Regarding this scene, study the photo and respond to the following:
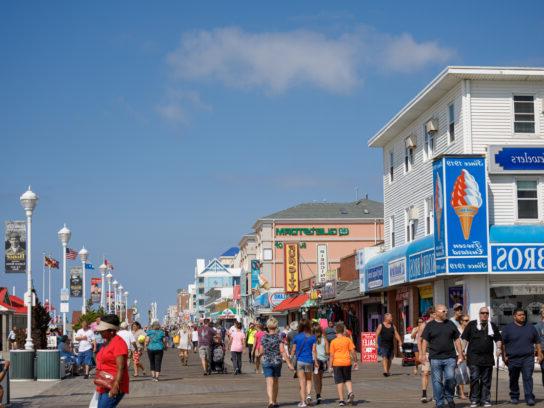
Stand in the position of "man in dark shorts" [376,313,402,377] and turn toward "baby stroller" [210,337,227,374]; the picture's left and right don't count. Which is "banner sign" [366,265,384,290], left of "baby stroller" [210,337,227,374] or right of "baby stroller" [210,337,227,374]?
right

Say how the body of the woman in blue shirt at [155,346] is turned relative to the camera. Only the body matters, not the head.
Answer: away from the camera

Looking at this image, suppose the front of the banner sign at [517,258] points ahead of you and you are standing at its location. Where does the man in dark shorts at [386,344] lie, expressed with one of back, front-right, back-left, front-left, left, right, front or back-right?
front-right

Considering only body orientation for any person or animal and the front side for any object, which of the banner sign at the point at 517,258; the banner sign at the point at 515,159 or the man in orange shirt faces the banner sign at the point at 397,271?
the man in orange shirt

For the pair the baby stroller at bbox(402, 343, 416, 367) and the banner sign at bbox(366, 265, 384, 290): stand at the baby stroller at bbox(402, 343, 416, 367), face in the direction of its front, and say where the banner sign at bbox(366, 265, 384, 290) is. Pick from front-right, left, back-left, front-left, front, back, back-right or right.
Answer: back

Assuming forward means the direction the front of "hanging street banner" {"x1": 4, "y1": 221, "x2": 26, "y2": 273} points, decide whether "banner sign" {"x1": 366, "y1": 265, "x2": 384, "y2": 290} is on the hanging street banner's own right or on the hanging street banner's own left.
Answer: on the hanging street banner's own left

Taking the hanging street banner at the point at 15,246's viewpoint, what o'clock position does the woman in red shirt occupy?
The woman in red shirt is roughly at 12 o'clock from the hanging street banner.

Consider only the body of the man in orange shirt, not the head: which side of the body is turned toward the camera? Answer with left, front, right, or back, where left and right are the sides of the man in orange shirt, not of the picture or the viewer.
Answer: back

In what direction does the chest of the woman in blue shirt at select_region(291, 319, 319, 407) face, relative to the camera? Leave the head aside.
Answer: away from the camera

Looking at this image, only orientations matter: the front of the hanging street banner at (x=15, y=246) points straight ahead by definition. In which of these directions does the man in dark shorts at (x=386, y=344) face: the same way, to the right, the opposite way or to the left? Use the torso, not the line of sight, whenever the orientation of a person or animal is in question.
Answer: the same way

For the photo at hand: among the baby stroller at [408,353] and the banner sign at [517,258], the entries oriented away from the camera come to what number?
0

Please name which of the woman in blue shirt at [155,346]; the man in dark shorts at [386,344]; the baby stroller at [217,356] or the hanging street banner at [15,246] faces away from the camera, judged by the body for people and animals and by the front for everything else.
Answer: the woman in blue shirt

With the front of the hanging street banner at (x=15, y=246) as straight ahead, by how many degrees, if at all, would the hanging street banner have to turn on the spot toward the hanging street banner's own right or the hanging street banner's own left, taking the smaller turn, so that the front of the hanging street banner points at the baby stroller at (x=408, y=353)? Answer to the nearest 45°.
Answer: approximately 90° to the hanging street banner's own left

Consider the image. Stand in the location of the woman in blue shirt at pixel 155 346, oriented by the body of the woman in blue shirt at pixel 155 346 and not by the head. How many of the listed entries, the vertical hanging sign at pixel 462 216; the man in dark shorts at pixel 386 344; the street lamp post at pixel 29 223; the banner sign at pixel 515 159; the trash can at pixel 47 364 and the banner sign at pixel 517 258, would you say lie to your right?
4

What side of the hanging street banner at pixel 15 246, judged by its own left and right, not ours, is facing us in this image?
front

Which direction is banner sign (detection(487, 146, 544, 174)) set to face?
toward the camera

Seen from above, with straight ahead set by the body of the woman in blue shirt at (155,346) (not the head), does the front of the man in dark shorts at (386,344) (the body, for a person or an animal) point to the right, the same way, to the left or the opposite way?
the opposite way
